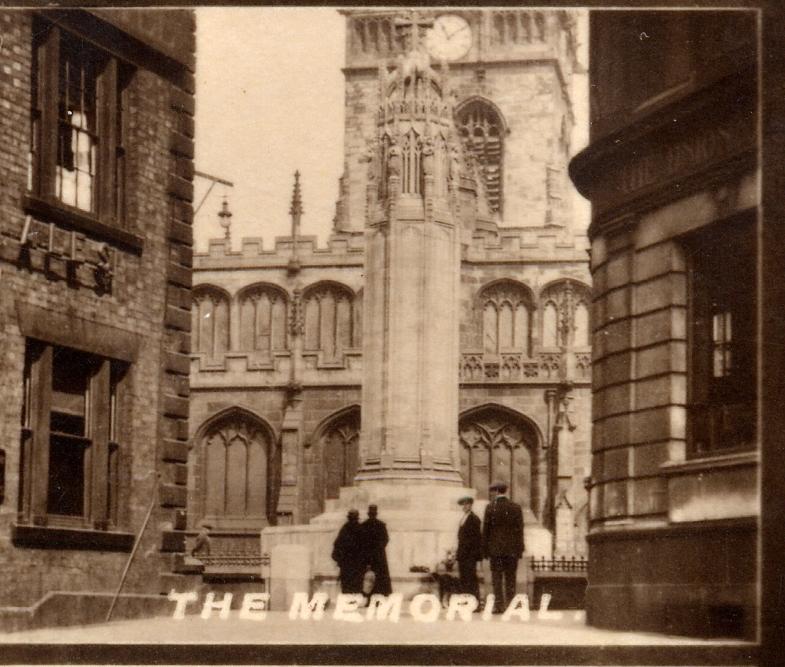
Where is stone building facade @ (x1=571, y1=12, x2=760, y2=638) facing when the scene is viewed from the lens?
facing the viewer and to the left of the viewer
